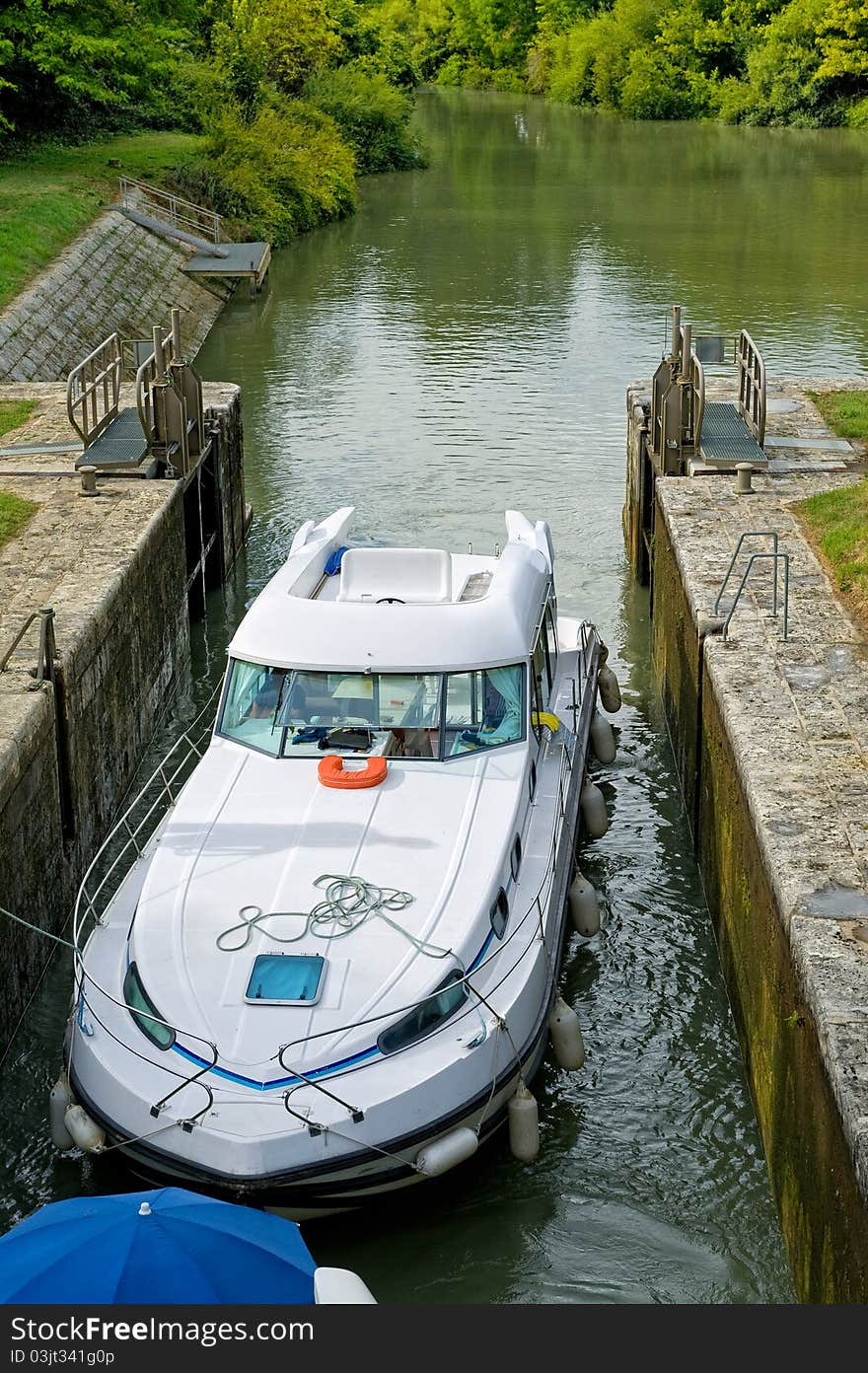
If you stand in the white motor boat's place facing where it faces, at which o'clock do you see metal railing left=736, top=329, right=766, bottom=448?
The metal railing is roughly at 7 o'clock from the white motor boat.

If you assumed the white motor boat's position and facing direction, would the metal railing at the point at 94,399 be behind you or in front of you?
behind

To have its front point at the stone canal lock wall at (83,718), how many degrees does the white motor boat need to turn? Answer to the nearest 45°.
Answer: approximately 135° to its right

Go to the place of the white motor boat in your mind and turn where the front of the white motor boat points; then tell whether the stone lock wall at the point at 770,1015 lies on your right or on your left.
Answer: on your left

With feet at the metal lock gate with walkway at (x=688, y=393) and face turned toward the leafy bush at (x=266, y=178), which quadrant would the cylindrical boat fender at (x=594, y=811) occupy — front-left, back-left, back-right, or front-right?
back-left

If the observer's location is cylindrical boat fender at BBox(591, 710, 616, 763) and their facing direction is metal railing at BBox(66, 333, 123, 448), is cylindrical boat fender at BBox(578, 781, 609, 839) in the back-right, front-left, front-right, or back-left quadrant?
back-left

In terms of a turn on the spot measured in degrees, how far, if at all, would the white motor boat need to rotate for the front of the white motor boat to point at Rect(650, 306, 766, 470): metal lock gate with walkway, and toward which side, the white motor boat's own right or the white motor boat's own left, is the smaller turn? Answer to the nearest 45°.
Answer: approximately 135° to the white motor boat's own left

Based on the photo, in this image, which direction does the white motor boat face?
toward the camera

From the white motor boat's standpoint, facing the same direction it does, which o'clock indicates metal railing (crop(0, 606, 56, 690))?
The metal railing is roughly at 5 o'clock from the white motor boat.

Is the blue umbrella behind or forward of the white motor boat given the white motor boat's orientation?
forward

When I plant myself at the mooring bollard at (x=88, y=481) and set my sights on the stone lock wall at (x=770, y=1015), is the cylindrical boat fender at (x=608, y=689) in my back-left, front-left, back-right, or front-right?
front-left

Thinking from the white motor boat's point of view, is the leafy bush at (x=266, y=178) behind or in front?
behind
